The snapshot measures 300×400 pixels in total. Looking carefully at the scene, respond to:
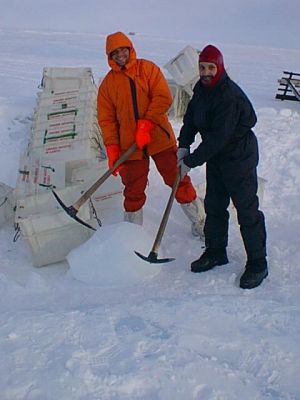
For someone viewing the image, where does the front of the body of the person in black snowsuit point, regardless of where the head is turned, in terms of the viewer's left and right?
facing the viewer and to the left of the viewer

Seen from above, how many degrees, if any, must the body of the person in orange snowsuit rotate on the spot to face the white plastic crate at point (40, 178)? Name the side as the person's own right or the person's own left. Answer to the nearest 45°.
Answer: approximately 135° to the person's own right

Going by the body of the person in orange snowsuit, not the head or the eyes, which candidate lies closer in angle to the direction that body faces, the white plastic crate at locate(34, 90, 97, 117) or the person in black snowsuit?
the person in black snowsuit

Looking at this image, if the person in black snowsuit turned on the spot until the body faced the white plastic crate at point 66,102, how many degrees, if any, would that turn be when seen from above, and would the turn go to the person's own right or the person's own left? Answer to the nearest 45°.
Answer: approximately 90° to the person's own right

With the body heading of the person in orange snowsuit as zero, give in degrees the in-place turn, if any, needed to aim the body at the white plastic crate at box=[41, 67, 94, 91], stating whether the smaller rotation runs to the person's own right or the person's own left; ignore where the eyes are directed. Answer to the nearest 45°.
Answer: approximately 180°

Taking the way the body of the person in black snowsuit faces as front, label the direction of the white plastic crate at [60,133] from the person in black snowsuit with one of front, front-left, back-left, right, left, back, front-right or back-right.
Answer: right

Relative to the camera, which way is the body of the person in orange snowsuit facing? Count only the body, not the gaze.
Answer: toward the camera

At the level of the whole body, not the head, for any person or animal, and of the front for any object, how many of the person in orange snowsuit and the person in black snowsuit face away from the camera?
0

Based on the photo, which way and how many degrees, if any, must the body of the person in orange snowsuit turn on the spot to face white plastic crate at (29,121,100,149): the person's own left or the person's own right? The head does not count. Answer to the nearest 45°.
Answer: approximately 135° to the person's own right

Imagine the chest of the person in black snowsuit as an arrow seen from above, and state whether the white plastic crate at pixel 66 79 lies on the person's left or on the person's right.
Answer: on the person's right

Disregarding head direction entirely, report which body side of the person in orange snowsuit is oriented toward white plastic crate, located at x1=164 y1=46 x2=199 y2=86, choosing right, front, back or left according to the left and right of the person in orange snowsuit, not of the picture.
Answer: back
